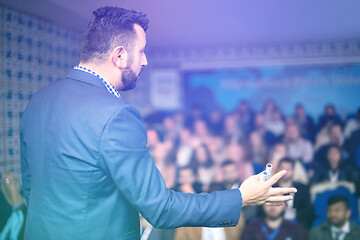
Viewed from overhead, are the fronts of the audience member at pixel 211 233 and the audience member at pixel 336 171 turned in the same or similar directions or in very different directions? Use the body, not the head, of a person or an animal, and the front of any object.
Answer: same or similar directions

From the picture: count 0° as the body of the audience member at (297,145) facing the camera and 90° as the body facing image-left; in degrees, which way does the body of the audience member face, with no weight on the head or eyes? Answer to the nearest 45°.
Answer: approximately 0°

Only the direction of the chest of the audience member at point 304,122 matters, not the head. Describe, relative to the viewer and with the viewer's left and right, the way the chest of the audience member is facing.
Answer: facing the viewer and to the left of the viewer

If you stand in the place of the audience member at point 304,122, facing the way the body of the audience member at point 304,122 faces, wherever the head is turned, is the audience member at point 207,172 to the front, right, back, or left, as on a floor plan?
front

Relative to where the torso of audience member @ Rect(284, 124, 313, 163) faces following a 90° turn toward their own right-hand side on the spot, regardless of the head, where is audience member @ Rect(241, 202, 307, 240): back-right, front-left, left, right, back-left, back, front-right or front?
left

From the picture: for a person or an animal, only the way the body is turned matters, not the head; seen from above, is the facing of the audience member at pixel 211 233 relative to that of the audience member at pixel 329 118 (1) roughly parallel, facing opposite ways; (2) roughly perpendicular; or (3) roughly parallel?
roughly parallel

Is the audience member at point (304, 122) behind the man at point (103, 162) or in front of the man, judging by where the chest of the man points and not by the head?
in front

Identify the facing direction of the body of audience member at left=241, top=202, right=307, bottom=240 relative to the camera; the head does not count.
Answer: toward the camera

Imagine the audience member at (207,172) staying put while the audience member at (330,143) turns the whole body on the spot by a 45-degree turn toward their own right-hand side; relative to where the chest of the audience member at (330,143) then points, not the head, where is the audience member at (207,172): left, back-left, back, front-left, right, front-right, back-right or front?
front

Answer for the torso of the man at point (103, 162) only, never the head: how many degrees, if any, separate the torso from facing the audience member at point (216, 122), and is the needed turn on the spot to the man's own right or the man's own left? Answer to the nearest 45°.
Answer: approximately 45° to the man's own left

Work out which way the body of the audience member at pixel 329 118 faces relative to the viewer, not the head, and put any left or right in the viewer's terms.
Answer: facing the viewer

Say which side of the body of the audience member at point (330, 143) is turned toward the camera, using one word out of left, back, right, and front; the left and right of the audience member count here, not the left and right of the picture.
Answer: front

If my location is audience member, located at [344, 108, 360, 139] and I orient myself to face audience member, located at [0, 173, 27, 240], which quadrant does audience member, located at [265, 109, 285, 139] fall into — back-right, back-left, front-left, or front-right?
front-right
